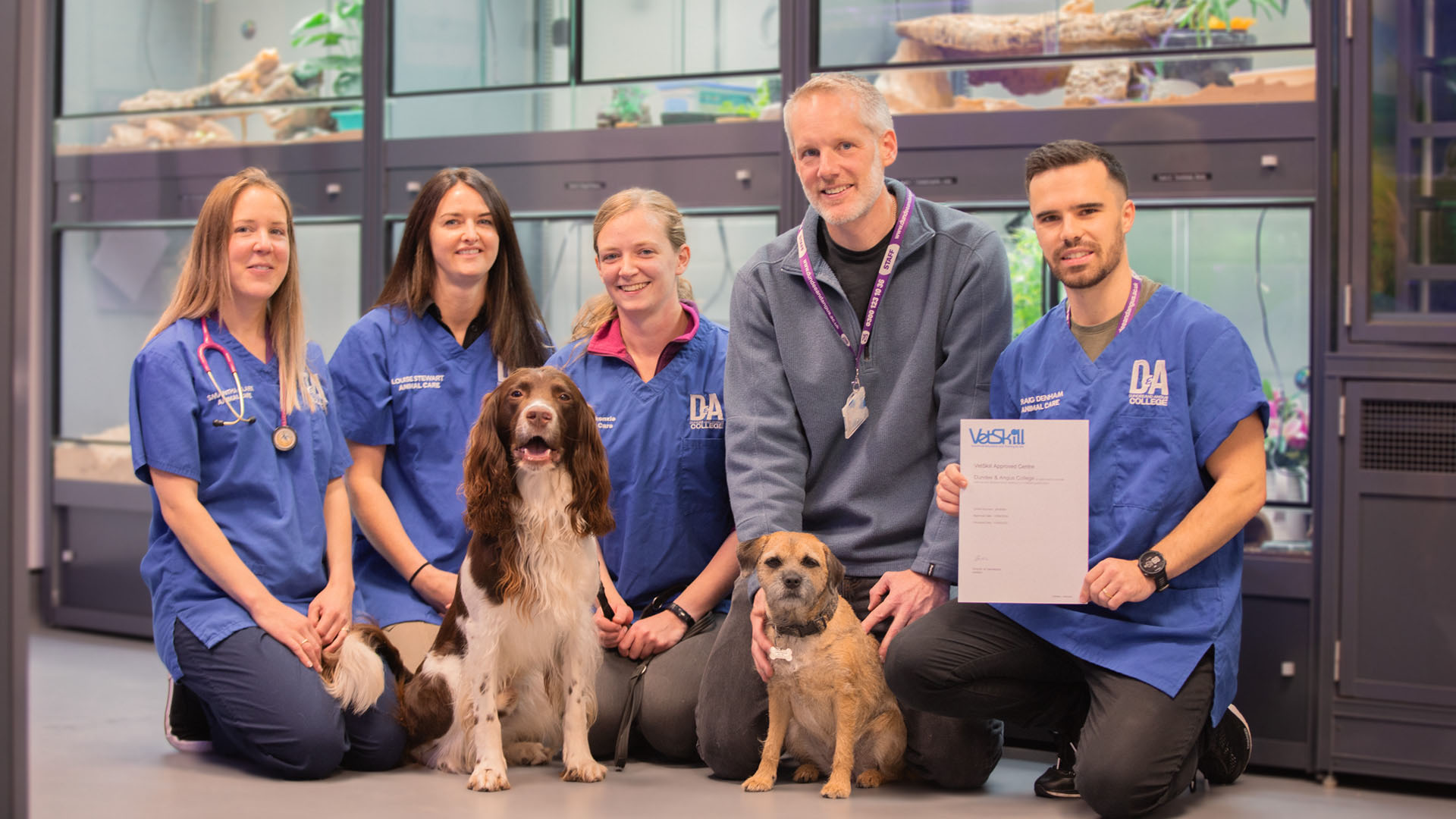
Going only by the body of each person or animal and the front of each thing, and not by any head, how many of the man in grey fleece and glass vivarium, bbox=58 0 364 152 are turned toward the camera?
2

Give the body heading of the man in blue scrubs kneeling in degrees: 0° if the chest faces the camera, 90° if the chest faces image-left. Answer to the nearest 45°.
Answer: approximately 45°

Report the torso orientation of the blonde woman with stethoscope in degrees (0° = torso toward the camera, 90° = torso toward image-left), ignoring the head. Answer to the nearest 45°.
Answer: approximately 315°

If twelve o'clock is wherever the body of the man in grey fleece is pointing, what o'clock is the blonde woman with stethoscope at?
The blonde woman with stethoscope is roughly at 3 o'clock from the man in grey fleece.

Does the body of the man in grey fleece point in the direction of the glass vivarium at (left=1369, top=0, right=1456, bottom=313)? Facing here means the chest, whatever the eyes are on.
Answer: no

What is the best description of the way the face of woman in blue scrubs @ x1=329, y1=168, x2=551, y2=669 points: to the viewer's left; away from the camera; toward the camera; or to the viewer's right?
toward the camera

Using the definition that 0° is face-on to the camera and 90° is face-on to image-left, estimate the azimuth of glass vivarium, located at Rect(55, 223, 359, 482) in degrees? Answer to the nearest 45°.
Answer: approximately 0°

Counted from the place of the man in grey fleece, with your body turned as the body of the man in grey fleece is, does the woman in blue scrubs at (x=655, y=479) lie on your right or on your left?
on your right

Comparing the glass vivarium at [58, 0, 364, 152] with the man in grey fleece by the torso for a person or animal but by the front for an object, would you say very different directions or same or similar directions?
same or similar directions

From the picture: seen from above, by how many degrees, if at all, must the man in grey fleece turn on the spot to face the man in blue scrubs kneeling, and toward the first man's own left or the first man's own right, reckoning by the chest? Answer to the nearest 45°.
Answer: approximately 45° to the first man's own left

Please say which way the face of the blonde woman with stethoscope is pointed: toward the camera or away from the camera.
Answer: toward the camera

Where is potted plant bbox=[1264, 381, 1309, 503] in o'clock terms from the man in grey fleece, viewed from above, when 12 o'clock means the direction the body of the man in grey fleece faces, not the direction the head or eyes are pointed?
The potted plant is roughly at 8 o'clock from the man in grey fleece.

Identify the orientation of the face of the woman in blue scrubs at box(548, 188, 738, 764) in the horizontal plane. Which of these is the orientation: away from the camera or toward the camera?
toward the camera

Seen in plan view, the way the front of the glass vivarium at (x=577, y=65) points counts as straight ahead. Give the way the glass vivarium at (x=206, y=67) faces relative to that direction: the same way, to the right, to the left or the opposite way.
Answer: the same way

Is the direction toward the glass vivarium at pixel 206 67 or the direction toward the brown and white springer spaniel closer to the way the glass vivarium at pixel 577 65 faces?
the brown and white springer spaniel

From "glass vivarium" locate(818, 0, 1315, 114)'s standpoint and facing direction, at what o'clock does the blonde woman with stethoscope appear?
The blonde woman with stethoscope is roughly at 2 o'clock from the glass vivarium.

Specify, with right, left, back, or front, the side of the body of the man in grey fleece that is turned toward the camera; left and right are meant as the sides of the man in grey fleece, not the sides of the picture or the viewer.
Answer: front
